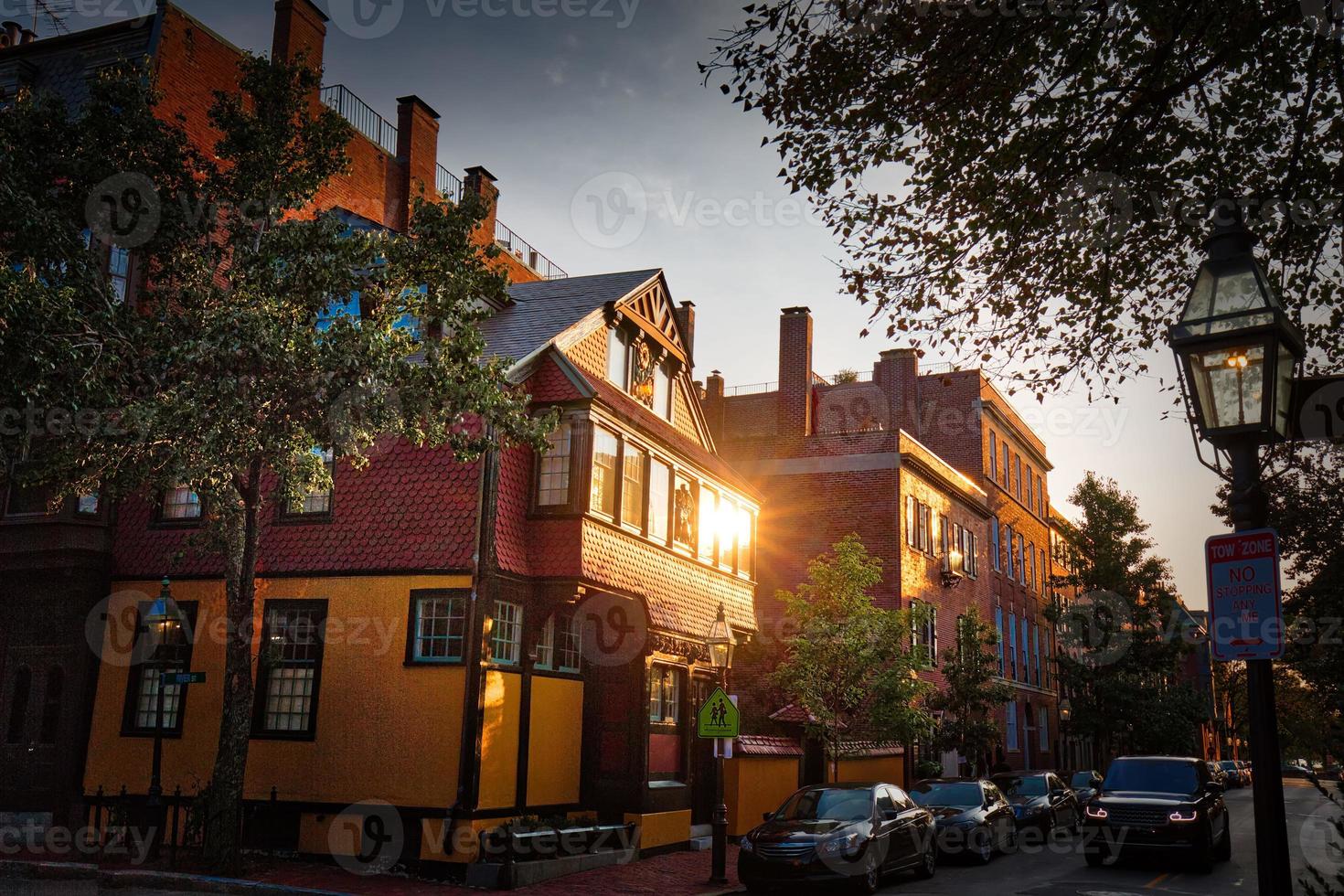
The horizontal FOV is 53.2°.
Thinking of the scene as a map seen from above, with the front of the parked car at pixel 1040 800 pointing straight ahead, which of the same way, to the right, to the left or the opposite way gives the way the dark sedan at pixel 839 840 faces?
the same way

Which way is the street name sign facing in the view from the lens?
facing the viewer

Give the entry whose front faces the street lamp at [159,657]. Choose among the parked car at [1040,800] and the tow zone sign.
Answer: the parked car

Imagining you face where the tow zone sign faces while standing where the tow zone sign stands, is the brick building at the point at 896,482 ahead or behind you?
behind

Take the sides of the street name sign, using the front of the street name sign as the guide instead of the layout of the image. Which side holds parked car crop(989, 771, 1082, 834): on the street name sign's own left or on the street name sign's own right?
on the street name sign's own left

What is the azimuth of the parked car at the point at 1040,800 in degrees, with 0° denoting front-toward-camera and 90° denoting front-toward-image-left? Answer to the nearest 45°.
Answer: approximately 45°

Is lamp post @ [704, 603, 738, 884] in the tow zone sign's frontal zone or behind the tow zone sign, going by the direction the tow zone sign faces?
behind

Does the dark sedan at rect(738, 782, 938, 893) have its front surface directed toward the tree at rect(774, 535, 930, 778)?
no

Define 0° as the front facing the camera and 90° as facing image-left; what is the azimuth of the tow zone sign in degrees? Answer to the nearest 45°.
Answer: approximately 0°

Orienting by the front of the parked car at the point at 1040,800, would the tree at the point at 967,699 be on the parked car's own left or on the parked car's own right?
on the parked car's own right

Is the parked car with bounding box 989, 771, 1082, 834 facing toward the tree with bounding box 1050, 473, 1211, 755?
no

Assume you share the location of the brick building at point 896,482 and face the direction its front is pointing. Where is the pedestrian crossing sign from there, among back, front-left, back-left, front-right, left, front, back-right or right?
front-right

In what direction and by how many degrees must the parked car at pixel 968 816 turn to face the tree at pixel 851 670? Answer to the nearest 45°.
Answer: approximately 90° to its right

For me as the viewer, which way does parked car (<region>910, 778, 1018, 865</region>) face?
facing the viewer and to the left of the viewer

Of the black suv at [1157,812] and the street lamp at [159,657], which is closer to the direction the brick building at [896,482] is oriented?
the black suv
